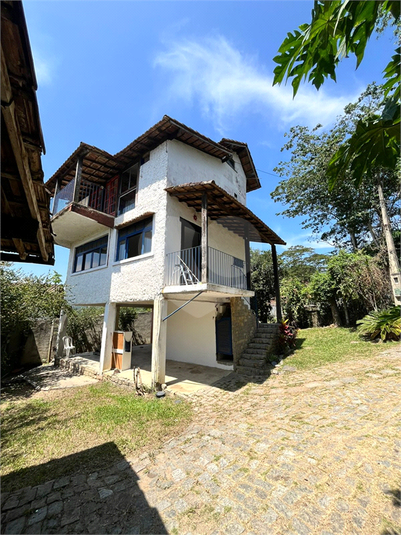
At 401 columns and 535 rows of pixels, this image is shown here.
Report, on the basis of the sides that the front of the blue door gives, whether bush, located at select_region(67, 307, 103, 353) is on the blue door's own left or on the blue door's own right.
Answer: on the blue door's own right

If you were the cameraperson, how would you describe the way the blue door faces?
facing the viewer and to the left of the viewer

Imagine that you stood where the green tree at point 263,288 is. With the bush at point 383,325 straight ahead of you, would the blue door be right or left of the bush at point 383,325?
right

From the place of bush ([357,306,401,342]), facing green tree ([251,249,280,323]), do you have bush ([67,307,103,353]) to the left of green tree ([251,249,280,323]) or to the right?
left

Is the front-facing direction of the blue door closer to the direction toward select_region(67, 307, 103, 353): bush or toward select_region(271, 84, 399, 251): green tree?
the bush

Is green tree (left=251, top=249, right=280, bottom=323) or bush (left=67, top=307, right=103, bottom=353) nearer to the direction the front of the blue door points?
the bush

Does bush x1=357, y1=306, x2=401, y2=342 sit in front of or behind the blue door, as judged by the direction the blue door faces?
behind

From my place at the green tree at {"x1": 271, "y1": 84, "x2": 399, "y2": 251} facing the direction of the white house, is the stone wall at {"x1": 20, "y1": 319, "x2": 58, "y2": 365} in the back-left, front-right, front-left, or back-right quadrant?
front-right

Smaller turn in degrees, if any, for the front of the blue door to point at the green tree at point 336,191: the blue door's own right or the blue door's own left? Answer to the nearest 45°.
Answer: approximately 180°

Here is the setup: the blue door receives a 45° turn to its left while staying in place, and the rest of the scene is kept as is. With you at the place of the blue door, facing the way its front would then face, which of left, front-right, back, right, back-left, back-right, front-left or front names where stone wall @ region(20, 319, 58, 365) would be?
right
